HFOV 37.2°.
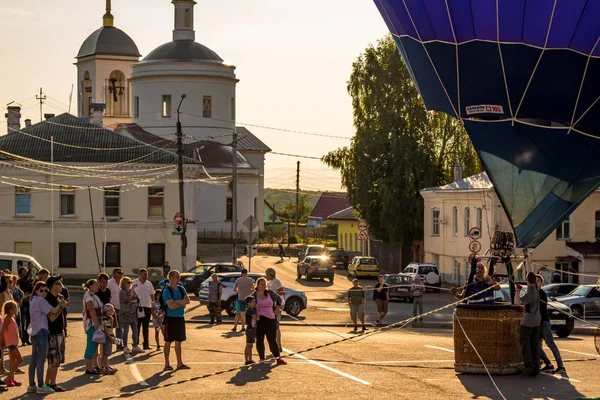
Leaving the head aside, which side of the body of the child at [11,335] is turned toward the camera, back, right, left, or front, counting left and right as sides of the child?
right

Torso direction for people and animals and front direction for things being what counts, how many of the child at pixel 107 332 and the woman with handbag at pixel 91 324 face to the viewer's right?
2

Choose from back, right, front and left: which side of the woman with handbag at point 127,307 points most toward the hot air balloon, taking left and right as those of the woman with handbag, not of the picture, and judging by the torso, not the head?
front

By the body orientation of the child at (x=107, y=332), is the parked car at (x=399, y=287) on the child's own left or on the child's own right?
on the child's own left

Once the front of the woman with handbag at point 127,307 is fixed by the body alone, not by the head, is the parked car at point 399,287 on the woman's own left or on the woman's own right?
on the woman's own left

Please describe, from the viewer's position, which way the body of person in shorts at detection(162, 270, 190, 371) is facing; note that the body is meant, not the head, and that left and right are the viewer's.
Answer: facing the viewer and to the right of the viewer

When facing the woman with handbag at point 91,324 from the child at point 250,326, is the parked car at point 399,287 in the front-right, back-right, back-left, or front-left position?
back-right

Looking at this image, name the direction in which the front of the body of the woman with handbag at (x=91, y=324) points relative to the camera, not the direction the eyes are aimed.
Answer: to the viewer's right

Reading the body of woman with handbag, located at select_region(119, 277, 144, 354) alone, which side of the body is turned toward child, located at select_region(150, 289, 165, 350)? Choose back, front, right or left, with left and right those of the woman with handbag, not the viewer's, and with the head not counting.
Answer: left

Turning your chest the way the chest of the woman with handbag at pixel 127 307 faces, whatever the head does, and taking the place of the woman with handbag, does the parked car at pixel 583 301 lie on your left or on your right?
on your left
